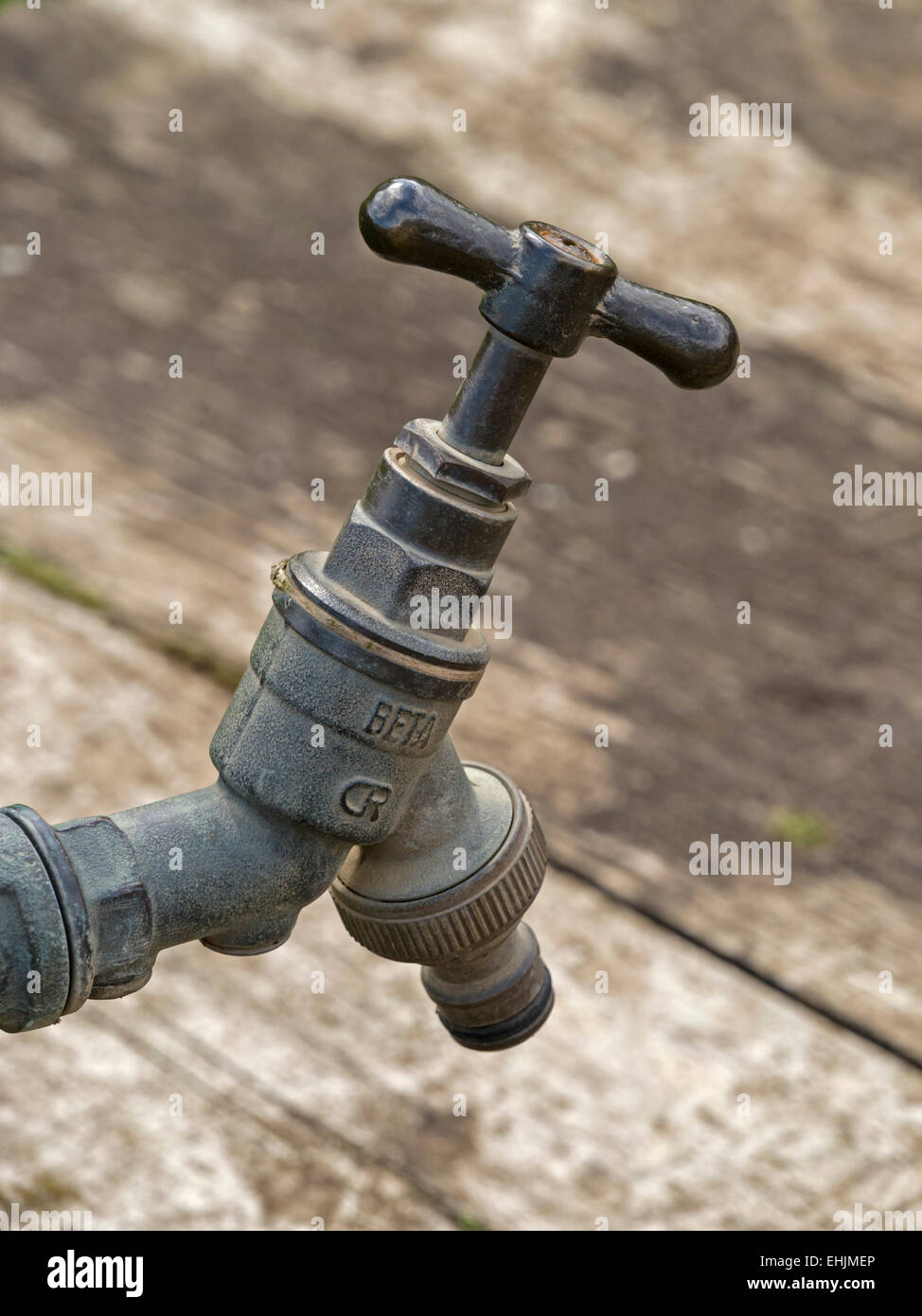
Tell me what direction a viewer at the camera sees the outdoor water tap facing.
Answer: facing to the right of the viewer
